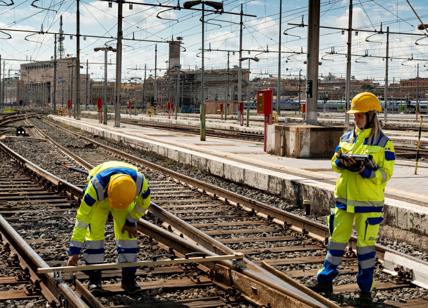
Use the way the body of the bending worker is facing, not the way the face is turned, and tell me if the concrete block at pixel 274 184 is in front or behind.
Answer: behind

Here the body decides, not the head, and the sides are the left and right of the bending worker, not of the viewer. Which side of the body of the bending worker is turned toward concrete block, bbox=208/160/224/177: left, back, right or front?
back

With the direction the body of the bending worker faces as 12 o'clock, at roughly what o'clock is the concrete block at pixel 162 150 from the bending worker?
The concrete block is roughly at 6 o'clock from the bending worker.

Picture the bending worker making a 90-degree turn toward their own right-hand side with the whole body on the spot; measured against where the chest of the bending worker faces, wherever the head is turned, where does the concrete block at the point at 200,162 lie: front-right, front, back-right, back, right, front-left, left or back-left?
right

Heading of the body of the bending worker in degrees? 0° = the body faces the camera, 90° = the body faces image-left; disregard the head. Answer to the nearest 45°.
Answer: approximately 0°

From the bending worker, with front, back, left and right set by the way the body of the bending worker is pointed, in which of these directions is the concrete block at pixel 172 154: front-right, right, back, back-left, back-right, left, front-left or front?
back

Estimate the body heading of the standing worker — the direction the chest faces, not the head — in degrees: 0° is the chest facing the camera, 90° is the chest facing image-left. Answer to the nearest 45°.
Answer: approximately 45°

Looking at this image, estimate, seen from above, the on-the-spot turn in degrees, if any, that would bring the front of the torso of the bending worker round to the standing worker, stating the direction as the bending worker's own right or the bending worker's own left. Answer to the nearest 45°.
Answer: approximately 90° to the bending worker's own left

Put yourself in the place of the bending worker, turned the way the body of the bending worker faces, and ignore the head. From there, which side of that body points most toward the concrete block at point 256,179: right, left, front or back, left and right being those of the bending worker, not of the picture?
back

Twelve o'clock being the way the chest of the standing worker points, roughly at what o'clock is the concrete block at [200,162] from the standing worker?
The concrete block is roughly at 4 o'clock from the standing worker.
